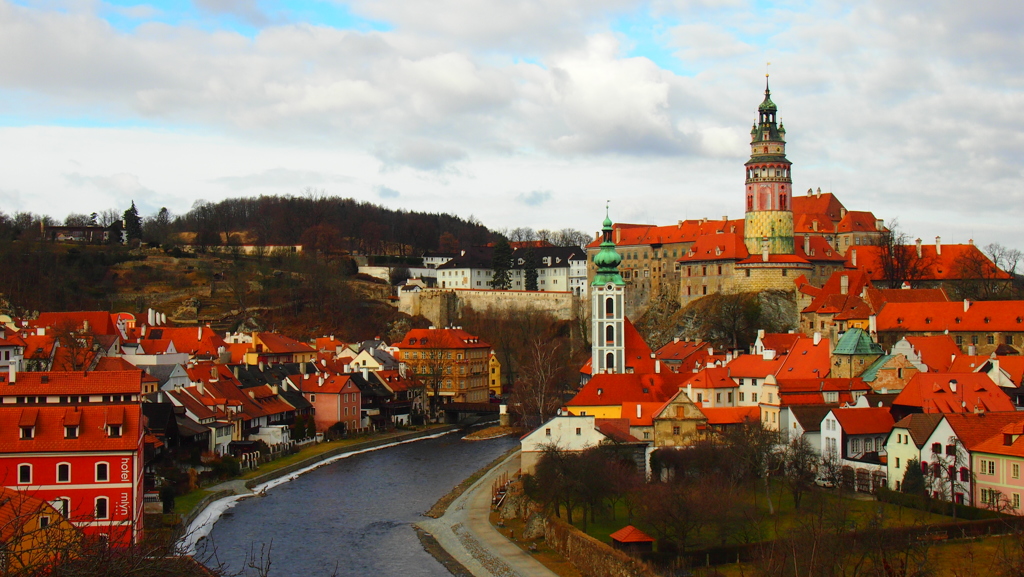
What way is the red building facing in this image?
toward the camera

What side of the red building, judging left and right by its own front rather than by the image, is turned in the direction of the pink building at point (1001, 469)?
left
